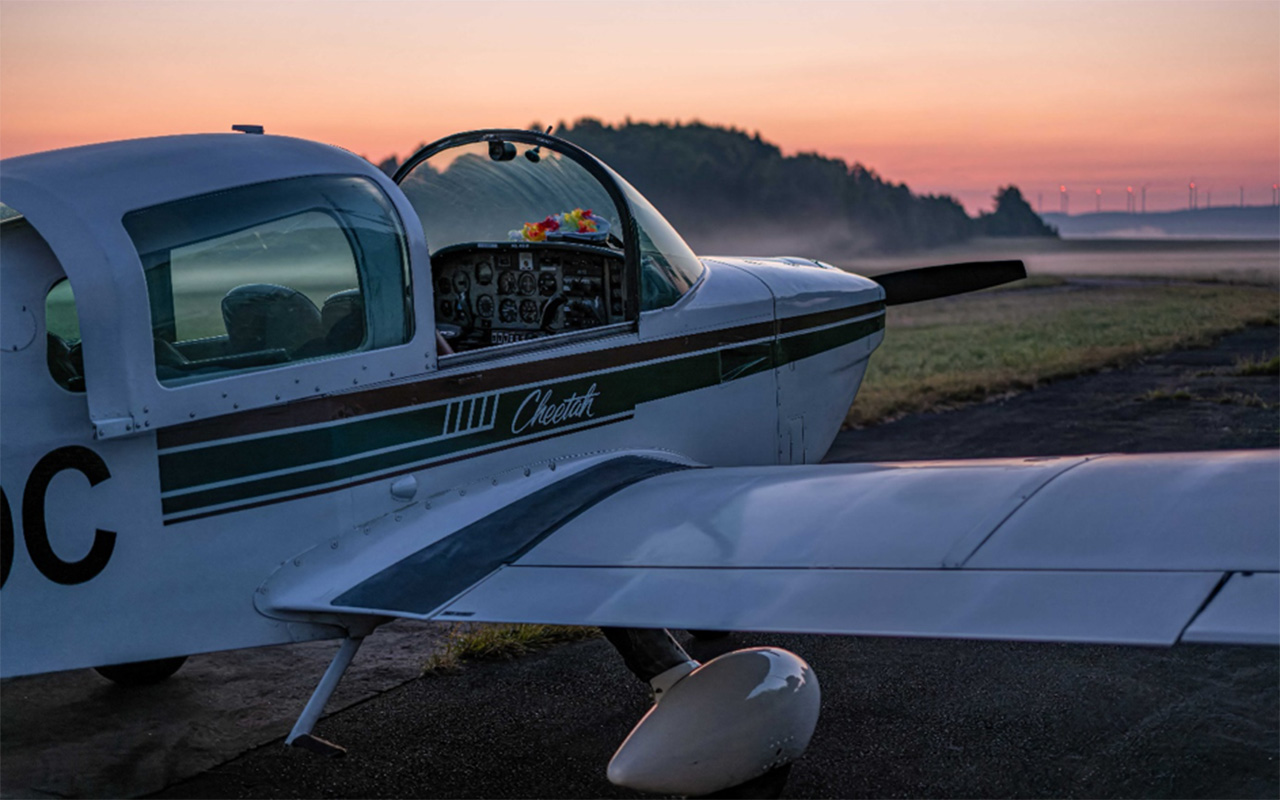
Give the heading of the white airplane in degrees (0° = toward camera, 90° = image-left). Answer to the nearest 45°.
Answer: approximately 225°
